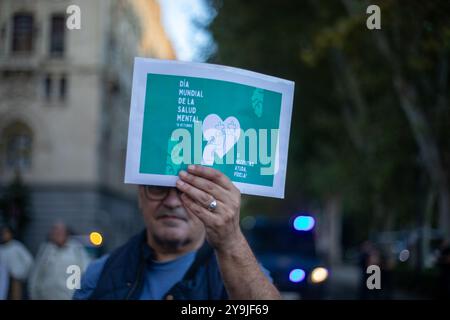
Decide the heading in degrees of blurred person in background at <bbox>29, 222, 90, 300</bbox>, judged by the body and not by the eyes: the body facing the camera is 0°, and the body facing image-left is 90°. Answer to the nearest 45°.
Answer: approximately 0°

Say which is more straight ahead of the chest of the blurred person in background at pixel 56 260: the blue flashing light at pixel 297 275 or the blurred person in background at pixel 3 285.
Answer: the blurred person in background

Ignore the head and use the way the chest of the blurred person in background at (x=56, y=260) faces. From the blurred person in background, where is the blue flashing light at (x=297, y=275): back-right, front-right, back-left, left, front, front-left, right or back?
back-left
